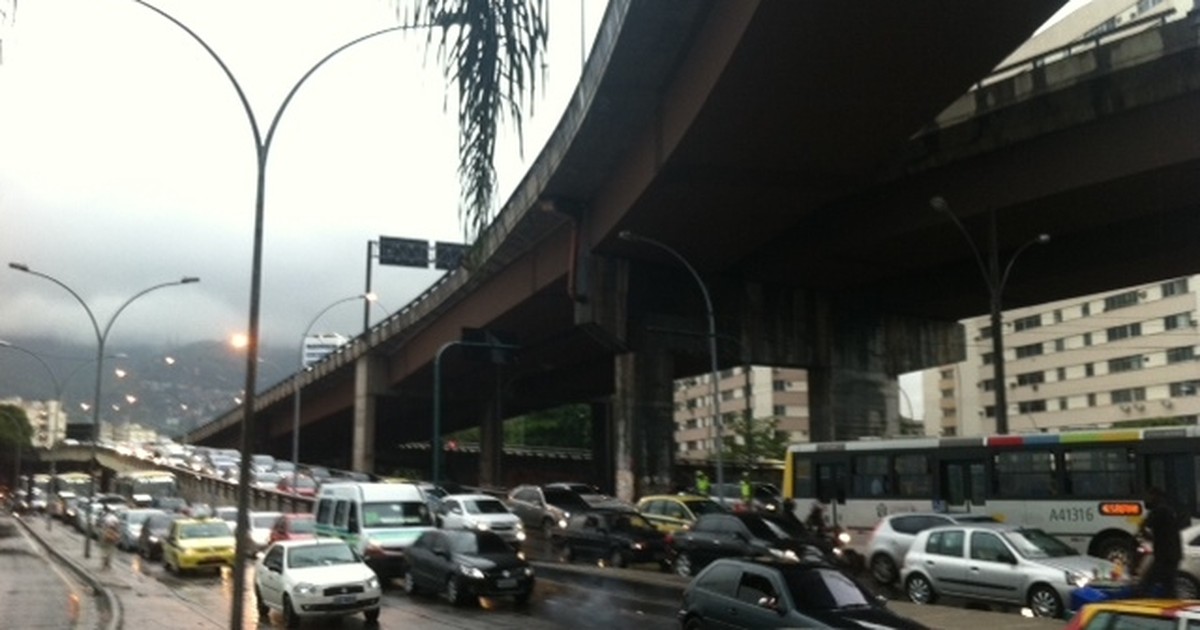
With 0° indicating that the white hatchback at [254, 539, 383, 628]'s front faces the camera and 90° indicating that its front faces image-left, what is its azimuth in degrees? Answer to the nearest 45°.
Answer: approximately 315°

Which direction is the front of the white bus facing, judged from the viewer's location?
facing to the right of the viewer

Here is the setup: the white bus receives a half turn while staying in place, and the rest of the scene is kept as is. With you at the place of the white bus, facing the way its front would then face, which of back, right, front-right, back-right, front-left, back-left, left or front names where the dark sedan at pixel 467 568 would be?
front-left

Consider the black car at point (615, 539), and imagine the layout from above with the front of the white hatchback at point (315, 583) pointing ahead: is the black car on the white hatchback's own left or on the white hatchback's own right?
on the white hatchback's own left

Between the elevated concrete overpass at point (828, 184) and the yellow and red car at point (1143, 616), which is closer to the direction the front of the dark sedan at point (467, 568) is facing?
the yellow and red car

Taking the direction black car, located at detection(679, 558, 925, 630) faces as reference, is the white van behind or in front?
behind

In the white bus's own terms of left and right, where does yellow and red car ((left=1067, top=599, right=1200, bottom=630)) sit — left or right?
on its right

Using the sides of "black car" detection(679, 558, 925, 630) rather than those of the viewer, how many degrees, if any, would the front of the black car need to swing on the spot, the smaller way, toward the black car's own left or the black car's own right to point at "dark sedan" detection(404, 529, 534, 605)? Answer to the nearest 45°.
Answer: approximately 180°

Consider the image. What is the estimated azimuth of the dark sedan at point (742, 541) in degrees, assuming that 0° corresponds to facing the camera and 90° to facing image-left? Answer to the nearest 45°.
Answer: approximately 315°

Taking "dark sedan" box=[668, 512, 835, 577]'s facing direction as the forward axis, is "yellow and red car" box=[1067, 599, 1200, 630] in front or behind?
in front
